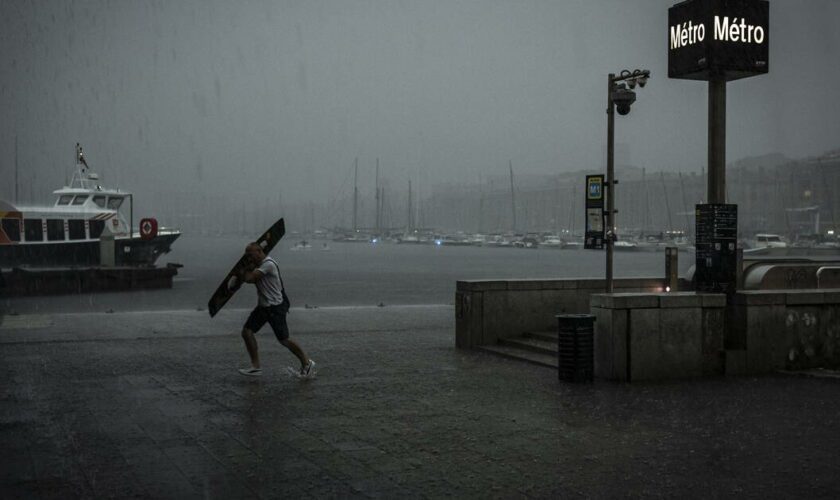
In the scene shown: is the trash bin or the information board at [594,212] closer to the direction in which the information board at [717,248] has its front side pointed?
the trash bin

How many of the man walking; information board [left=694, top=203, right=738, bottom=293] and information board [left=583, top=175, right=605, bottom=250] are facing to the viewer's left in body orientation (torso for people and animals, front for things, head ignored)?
1

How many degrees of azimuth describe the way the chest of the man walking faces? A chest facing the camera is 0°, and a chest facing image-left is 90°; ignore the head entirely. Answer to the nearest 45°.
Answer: approximately 90°

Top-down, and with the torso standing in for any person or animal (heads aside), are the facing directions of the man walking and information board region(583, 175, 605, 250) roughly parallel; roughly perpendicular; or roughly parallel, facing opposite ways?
roughly perpendicular

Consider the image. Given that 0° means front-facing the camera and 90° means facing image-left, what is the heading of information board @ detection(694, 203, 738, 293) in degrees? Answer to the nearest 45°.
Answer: approximately 0°

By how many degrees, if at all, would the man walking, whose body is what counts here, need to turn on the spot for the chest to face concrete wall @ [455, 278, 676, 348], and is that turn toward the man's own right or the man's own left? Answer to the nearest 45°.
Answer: approximately 135° to the man's own right

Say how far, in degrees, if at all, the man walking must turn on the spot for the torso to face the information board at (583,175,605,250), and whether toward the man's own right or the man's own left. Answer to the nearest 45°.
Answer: approximately 135° to the man's own right

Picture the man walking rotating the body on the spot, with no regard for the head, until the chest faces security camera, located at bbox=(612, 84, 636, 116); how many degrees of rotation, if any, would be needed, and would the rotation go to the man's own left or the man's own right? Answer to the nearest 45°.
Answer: approximately 135° to the man's own right

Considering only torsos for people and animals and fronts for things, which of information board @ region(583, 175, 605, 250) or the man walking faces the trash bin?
the information board

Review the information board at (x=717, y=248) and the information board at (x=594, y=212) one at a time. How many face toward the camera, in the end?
2

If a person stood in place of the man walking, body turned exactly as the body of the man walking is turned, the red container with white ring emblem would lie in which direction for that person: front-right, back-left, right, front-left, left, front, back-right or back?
right
